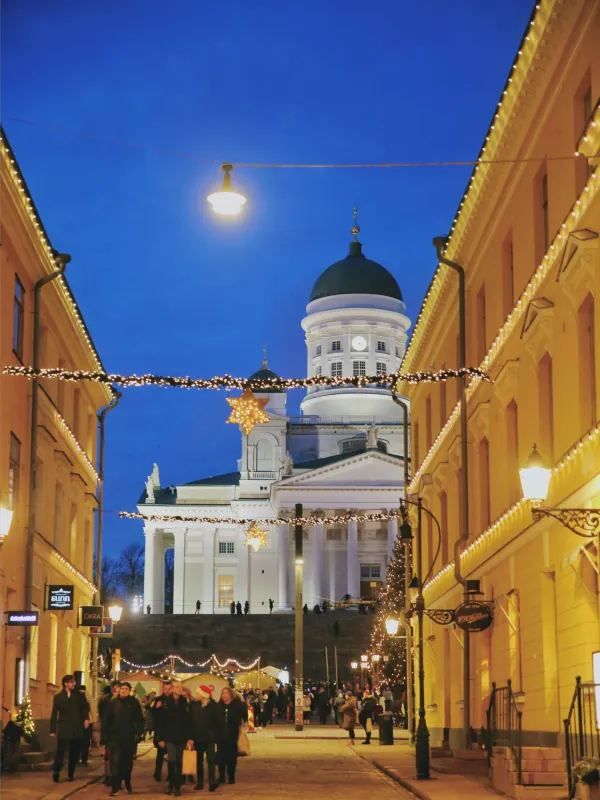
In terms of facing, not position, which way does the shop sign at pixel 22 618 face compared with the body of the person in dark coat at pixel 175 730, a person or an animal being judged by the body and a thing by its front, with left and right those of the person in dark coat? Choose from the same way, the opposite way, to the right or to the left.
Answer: the same way

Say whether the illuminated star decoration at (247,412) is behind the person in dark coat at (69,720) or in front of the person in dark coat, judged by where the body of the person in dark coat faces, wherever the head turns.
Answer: behind

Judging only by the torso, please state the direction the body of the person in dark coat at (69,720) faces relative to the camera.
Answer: toward the camera

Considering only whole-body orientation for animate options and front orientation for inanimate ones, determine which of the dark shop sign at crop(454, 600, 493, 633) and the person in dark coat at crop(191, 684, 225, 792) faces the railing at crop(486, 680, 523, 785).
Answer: the dark shop sign

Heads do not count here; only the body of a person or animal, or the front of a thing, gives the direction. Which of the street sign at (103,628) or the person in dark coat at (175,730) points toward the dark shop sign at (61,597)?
the street sign

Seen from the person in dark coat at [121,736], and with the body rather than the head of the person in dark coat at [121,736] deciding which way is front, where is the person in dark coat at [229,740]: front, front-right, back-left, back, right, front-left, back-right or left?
back-left

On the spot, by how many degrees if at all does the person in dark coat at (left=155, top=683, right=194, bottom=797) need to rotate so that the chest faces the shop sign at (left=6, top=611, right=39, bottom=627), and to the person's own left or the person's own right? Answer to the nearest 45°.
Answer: approximately 135° to the person's own right

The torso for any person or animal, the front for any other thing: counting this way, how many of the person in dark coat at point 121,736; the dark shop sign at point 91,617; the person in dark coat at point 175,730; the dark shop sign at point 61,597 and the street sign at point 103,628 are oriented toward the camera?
5

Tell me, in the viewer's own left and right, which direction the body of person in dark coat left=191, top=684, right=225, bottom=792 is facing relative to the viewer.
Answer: facing the viewer

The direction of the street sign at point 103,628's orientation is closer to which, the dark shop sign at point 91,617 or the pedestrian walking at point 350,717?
the dark shop sign

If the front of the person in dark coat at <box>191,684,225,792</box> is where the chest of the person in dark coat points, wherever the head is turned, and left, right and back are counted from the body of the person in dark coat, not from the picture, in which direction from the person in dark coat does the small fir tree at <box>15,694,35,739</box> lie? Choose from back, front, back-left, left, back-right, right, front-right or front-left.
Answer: back-right

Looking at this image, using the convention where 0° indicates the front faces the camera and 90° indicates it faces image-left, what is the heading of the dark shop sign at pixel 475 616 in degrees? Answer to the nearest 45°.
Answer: approximately 0°

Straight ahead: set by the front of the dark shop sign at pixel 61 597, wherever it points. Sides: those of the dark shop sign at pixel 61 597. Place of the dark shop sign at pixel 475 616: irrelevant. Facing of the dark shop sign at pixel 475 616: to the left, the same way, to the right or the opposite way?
the same way

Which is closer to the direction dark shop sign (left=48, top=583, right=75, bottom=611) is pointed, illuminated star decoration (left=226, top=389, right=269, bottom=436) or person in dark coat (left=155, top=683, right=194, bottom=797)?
the person in dark coat

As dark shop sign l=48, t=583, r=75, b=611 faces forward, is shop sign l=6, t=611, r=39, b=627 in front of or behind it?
in front

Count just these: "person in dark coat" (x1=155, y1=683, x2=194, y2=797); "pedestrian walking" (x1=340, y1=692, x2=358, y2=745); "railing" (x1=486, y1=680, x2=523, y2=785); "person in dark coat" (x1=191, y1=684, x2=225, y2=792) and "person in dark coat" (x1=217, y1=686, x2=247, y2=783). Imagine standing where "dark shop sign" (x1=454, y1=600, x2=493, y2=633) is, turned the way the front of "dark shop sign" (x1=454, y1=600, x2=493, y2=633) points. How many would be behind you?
1
